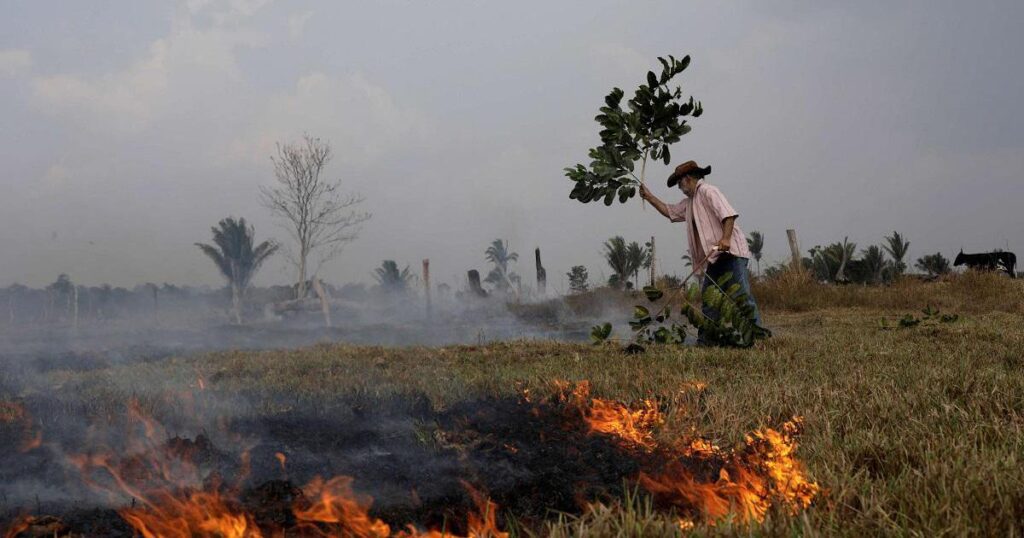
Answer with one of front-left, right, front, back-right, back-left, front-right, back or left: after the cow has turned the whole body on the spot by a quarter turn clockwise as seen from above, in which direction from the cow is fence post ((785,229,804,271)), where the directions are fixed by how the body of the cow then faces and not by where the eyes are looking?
back-left

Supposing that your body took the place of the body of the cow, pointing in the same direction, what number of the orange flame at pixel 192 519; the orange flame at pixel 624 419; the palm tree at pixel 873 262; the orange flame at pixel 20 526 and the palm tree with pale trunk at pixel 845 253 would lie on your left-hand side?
3

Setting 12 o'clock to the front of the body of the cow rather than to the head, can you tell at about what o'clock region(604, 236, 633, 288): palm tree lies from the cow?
The palm tree is roughly at 12 o'clock from the cow.

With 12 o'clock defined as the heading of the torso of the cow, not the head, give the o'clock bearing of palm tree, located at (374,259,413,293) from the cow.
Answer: The palm tree is roughly at 12 o'clock from the cow.

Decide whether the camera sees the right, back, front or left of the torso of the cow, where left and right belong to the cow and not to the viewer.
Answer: left

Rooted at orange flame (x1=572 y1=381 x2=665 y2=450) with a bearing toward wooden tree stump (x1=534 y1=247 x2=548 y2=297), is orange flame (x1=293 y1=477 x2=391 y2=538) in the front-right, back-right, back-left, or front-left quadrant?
back-left

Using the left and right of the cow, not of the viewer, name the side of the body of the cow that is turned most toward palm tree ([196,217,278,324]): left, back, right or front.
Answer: front

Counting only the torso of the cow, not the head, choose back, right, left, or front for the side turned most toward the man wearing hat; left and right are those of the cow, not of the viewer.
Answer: left

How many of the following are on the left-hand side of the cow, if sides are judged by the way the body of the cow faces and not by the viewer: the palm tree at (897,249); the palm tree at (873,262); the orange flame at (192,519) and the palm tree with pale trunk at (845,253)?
1

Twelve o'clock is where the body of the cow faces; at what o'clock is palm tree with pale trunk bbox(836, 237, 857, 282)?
The palm tree with pale trunk is roughly at 1 o'clock from the cow.

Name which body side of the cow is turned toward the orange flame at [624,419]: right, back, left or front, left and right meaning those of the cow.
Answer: left

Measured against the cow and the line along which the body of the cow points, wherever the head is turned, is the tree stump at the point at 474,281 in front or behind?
in front

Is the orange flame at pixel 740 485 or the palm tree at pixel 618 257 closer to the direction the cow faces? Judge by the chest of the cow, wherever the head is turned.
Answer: the palm tree

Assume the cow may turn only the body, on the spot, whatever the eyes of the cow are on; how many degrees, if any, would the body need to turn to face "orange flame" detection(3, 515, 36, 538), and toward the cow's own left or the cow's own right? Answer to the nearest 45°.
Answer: approximately 90° to the cow's own left
